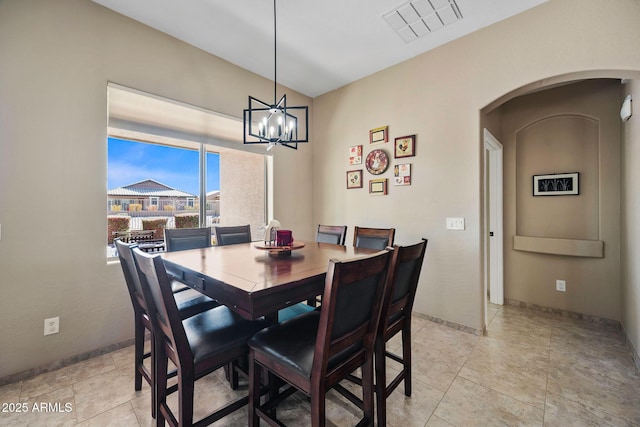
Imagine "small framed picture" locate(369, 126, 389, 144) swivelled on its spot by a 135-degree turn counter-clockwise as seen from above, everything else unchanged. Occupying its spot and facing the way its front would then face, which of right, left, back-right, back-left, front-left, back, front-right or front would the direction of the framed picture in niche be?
front

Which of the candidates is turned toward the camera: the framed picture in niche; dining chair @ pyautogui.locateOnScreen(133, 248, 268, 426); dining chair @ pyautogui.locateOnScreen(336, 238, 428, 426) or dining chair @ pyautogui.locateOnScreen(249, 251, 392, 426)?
the framed picture in niche

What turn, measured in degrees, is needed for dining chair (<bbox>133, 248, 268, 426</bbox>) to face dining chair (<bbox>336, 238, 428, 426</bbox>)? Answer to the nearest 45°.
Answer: approximately 45° to its right

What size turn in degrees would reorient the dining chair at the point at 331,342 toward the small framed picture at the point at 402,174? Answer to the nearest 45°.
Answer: approximately 90° to its right

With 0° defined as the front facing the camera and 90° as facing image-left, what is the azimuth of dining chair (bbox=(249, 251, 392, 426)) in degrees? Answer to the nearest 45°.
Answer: approximately 135°

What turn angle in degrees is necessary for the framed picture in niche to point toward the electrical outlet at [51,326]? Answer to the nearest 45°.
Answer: approximately 45° to its right

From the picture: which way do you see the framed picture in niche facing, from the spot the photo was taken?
facing the viewer

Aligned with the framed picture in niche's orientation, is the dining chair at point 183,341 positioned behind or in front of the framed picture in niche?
in front

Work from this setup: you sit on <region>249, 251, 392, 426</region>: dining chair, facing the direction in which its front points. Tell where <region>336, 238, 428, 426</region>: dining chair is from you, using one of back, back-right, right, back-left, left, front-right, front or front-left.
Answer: right

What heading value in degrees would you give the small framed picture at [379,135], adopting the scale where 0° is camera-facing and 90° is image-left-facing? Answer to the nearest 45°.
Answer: approximately 45°

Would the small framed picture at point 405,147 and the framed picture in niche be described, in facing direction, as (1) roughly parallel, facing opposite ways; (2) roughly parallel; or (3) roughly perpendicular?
roughly parallel

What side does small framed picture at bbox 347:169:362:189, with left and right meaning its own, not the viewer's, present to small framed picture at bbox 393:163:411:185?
left

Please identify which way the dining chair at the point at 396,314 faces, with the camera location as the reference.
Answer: facing away from the viewer and to the left of the viewer

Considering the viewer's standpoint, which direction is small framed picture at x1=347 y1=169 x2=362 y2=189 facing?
facing the viewer and to the left of the viewer

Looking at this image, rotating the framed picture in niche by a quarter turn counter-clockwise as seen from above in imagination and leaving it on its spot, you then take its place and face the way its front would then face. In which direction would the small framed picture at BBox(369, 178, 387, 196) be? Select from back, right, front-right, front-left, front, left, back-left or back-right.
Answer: back-right

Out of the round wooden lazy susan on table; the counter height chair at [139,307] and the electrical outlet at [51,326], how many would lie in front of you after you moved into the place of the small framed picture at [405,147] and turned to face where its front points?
3

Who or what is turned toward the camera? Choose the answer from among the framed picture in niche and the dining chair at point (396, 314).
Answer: the framed picture in niche

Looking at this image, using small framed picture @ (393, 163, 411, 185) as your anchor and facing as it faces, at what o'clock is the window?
The window is roughly at 1 o'clock from the small framed picture.

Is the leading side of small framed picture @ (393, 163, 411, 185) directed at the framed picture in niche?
no

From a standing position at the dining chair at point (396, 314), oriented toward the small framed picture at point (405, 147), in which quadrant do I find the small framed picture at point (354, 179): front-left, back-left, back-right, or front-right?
front-left

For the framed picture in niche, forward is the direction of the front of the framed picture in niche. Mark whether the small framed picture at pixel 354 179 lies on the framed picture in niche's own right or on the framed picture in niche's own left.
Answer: on the framed picture in niche's own right
